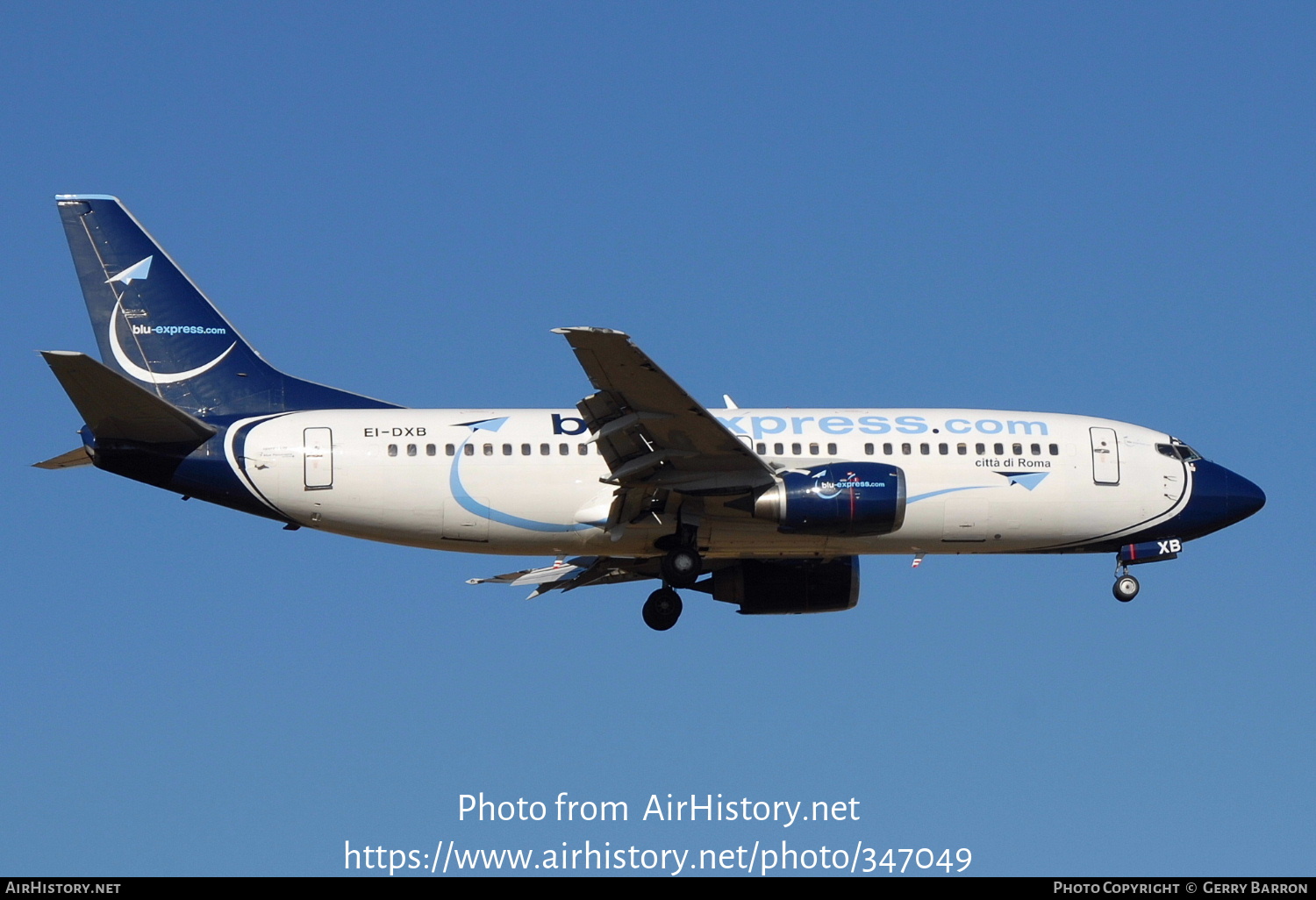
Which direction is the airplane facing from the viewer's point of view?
to the viewer's right
